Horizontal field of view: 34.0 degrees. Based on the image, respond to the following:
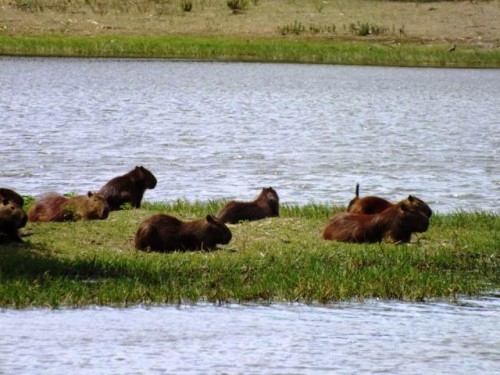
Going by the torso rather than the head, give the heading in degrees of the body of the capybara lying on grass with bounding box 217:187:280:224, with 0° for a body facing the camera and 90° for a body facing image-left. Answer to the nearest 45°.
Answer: approximately 270°

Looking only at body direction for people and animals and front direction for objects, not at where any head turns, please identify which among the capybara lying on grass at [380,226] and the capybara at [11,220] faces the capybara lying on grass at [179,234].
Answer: the capybara

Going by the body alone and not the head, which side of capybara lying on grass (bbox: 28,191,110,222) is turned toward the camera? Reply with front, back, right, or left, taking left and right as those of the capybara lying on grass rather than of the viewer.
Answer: right

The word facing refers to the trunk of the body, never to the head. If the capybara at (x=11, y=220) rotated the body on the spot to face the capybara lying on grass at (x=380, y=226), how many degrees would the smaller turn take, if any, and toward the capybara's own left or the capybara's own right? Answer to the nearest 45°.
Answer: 0° — it already faces it

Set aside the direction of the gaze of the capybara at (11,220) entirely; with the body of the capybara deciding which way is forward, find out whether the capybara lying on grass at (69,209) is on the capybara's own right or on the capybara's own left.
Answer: on the capybara's own left

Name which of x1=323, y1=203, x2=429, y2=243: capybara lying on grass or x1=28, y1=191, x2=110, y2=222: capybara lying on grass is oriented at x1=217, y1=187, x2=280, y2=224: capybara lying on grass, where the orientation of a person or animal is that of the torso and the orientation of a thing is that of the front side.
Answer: x1=28, y1=191, x2=110, y2=222: capybara lying on grass

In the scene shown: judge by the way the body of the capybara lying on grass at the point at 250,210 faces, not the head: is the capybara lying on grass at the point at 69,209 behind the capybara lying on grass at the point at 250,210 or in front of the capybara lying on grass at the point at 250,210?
behind

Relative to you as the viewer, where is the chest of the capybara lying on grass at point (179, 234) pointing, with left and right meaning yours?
facing to the right of the viewer
